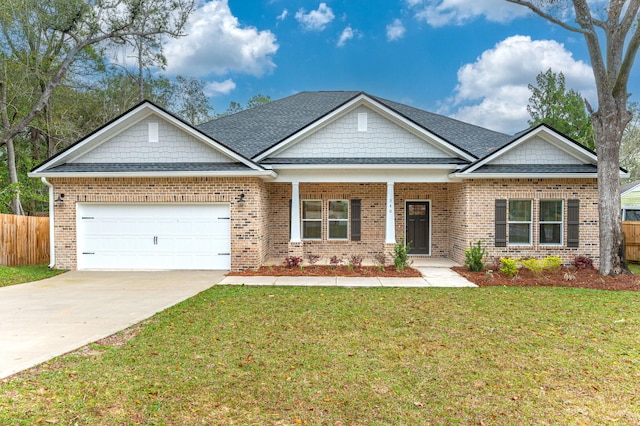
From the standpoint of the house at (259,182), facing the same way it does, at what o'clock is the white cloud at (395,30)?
The white cloud is roughly at 7 o'clock from the house.

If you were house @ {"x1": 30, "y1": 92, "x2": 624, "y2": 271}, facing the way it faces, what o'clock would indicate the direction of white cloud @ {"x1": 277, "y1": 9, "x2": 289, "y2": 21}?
The white cloud is roughly at 6 o'clock from the house.

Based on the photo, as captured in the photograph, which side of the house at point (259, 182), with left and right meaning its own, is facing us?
front

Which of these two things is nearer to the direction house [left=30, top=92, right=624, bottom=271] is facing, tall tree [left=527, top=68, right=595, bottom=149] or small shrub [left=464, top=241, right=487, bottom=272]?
the small shrub

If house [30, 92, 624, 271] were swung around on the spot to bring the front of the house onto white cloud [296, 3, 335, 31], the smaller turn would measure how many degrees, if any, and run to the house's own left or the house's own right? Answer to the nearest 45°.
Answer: approximately 180°

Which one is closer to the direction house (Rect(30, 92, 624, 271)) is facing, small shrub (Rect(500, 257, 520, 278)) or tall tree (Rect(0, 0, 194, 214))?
the small shrub

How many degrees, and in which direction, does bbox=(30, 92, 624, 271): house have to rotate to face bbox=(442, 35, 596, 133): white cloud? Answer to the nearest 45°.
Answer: approximately 135° to its left

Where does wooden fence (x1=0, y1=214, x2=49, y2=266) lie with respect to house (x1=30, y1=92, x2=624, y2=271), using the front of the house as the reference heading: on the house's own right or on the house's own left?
on the house's own right

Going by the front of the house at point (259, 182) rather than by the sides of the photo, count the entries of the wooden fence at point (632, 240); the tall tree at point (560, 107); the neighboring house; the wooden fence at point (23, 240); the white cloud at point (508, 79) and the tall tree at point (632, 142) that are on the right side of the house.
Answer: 1

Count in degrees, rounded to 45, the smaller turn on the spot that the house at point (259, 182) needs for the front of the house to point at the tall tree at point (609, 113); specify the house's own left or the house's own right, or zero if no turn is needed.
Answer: approximately 90° to the house's own left

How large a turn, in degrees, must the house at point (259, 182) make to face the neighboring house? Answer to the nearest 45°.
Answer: approximately 135° to its left

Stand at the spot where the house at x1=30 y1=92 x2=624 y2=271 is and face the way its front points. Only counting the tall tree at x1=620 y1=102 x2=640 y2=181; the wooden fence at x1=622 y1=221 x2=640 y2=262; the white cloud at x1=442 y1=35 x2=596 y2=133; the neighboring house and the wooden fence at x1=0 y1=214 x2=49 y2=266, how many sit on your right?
1

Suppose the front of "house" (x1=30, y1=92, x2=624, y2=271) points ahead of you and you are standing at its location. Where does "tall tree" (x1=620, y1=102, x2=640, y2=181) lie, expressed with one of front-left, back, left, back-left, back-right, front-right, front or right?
back-left

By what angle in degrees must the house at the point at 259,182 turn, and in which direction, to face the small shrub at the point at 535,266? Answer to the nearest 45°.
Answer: approximately 90° to its left

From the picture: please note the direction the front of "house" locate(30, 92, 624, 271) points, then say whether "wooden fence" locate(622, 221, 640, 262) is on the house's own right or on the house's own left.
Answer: on the house's own left
